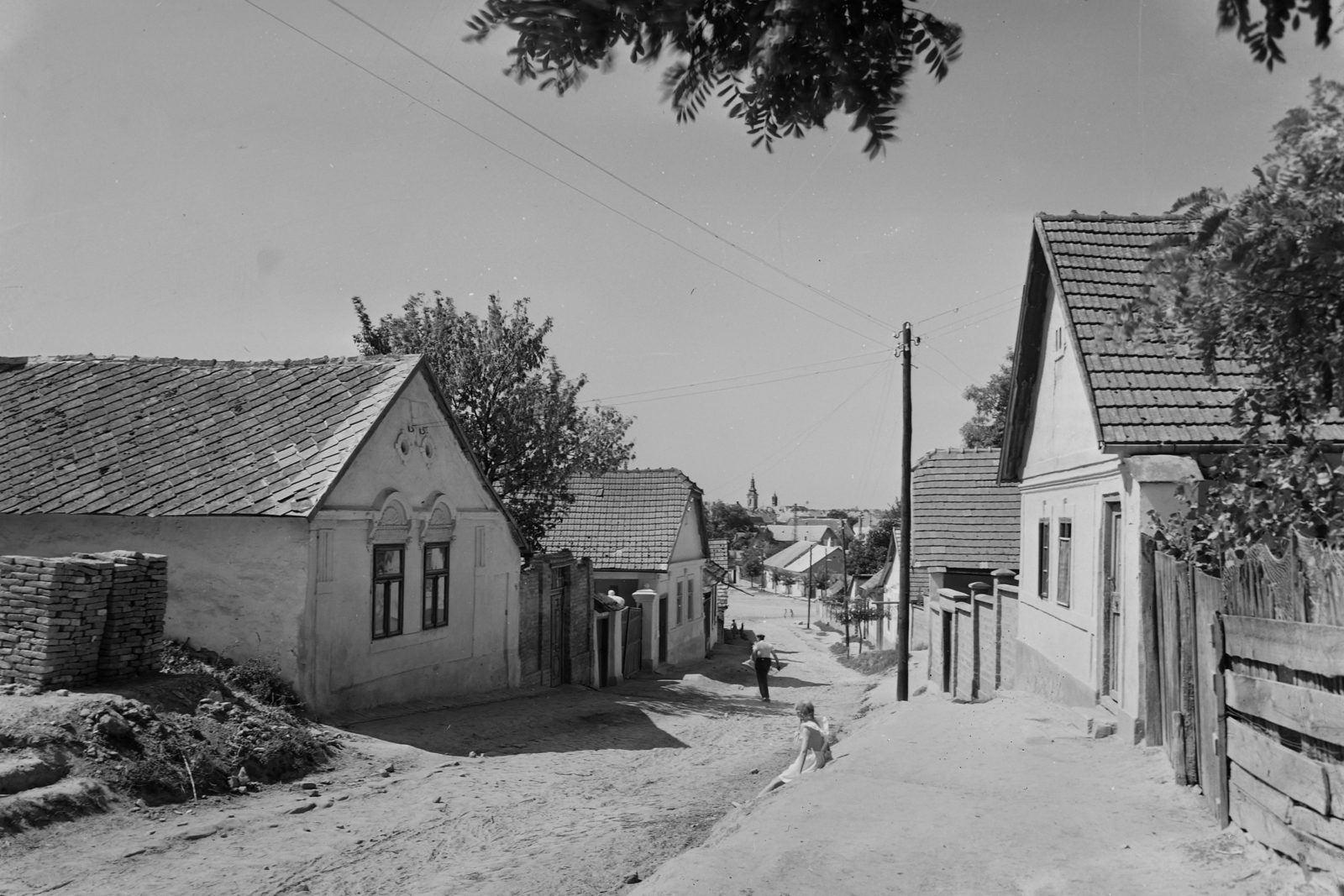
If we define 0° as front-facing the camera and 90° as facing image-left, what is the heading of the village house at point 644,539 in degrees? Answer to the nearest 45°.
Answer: approximately 270°

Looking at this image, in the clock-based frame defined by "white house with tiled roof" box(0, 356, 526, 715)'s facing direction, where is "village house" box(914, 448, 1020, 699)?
The village house is roughly at 10 o'clock from the white house with tiled roof.

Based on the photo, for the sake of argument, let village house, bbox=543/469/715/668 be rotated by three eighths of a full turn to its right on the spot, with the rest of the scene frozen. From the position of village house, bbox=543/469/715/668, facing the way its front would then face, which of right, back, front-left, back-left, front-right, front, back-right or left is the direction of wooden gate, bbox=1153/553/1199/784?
front-left

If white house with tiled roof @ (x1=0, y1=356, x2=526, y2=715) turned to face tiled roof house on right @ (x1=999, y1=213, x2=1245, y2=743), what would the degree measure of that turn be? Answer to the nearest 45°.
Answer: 0° — it already faces it

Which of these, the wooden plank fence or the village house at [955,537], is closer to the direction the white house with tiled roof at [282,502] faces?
the wooden plank fence

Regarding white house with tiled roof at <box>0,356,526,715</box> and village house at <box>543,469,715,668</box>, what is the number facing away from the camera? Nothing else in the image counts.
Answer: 0

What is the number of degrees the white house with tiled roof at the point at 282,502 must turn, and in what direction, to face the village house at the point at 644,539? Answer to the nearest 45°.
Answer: approximately 90° to its left

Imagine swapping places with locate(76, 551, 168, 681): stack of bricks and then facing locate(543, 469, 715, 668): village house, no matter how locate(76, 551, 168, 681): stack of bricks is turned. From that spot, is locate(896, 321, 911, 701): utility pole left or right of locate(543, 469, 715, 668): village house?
right

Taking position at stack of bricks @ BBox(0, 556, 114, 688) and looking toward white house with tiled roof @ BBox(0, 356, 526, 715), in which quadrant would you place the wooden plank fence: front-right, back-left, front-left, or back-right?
back-right

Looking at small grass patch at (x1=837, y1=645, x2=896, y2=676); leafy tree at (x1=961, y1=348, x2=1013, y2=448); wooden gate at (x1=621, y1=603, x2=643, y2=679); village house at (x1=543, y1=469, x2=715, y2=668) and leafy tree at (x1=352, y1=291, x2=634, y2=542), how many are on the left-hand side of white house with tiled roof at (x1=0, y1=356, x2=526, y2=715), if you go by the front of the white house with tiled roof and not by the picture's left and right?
5

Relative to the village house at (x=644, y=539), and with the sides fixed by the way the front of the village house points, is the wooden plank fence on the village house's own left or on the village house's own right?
on the village house's own right
